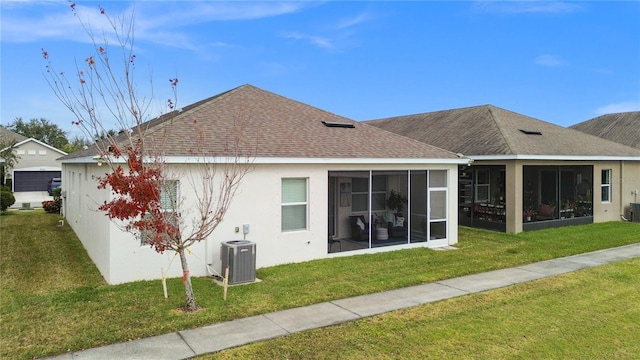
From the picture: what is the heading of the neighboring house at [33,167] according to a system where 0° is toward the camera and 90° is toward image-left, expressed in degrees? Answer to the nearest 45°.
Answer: approximately 0°

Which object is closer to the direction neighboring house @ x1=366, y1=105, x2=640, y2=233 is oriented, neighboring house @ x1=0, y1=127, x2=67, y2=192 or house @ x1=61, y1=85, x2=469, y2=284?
the neighboring house

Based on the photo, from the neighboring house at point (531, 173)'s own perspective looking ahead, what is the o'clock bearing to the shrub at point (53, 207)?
The shrub is roughly at 10 o'clock from the neighboring house.

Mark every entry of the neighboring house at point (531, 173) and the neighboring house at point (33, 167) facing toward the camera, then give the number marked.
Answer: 1

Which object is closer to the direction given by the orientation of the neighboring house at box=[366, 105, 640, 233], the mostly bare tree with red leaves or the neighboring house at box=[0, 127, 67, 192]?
the neighboring house

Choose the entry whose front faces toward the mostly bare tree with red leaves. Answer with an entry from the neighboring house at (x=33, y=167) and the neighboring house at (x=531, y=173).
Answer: the neighboring house at (x=33, y=167)

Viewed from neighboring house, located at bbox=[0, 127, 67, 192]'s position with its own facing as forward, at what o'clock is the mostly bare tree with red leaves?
The mostly bare tree with red leaves is roughly at 12 o'clock from the neighboring house.

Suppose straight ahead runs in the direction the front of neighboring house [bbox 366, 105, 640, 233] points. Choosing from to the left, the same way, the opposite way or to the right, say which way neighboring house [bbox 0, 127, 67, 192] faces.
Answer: the opposite way

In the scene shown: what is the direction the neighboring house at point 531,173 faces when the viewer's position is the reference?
facing away from the viewer and to the left of the viewer

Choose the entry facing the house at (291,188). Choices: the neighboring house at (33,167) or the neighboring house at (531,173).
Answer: the neighboring house at (33,167)

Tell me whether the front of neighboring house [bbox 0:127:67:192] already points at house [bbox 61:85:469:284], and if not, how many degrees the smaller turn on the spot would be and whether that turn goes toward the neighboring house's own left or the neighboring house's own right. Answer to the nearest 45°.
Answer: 0° — it already faces it

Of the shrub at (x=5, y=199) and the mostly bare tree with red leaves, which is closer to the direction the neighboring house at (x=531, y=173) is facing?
the shrub
